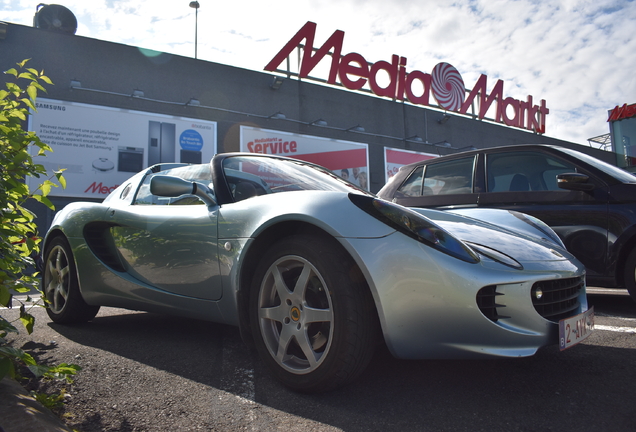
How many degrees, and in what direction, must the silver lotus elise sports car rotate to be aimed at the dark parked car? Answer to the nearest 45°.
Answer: approximately 90° to its left

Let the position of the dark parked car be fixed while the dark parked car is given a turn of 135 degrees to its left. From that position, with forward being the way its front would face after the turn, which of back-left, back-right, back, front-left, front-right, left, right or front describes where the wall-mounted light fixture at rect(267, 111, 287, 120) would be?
front-left

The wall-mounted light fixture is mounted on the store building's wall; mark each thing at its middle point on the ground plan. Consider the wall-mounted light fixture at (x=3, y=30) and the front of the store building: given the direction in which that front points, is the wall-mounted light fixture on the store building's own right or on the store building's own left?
on the store building's own right

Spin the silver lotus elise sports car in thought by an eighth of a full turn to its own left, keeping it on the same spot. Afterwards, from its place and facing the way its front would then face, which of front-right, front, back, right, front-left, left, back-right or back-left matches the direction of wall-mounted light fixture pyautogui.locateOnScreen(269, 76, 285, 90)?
left

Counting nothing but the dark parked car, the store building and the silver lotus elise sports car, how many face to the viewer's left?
0

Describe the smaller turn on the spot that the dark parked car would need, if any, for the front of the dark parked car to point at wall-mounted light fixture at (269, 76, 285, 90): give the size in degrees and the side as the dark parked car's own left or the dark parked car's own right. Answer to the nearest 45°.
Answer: approximately 180°

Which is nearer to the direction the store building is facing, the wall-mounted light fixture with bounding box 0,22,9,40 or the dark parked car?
the dark parked car

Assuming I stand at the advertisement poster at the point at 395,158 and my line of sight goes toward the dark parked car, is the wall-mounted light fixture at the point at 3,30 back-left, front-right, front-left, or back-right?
front-right

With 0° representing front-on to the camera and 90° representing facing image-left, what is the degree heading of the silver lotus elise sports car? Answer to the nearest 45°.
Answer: approximately 315°

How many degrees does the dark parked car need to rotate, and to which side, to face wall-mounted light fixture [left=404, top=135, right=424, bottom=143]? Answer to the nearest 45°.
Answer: approximately 135° to its left

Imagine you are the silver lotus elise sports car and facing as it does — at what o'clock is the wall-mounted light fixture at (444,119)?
The wall-mounted light fixture is roughly at 8 o'clock from the silver lotus elise sports car.

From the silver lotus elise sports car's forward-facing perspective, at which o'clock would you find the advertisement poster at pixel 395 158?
The advertisement poster is roughly at 8 o'clock from the silver lotus elise sports car.

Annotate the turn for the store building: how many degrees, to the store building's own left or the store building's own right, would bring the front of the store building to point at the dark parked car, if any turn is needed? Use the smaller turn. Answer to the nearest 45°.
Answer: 0° — it already faces it
